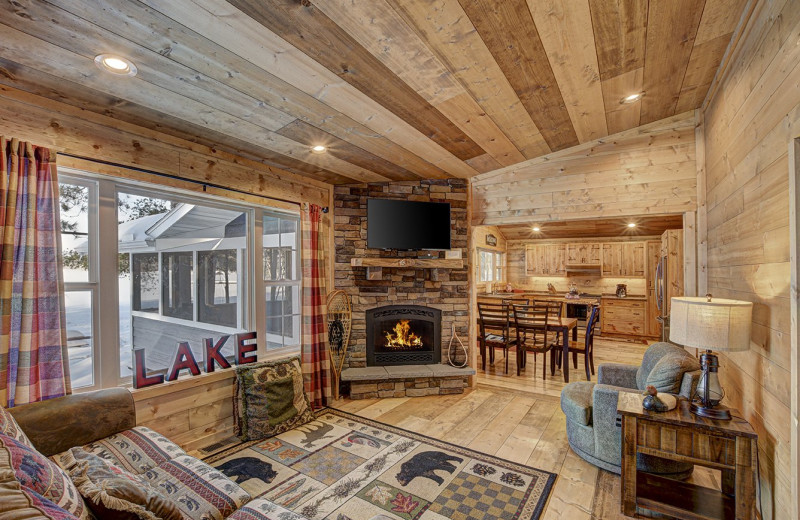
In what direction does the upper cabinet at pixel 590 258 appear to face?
toward the camera

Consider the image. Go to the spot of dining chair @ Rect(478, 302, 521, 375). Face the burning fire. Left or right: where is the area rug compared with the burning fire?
left

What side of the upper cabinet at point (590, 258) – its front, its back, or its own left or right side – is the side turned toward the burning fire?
front

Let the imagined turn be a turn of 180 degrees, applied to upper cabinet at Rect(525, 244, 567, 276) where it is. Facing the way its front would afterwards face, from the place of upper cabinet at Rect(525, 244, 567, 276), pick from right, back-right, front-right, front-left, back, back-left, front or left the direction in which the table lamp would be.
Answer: back

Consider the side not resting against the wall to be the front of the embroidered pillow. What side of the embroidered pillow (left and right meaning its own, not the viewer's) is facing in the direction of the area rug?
front

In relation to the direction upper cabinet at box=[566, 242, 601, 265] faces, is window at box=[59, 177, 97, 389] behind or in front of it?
in front

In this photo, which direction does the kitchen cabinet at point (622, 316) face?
toward the camera

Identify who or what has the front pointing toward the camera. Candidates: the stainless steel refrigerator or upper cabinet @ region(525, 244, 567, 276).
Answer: the upper cabinet

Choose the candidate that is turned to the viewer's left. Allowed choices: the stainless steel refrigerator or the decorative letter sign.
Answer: the stainless steel refrigerator

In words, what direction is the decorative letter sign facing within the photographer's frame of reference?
facing the viewer and to the right of the viewer

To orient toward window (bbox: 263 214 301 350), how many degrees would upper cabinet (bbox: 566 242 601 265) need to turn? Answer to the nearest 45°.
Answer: approximately 45° to its right

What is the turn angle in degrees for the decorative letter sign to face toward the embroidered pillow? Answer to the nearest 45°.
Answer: approximately 45° to its left

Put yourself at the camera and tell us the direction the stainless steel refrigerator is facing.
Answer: facing to the left of the viewer

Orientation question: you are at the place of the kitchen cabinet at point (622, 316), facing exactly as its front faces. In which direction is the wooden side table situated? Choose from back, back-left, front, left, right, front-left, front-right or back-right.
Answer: front

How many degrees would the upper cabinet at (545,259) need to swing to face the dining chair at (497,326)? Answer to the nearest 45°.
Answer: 0° — it already faces it
